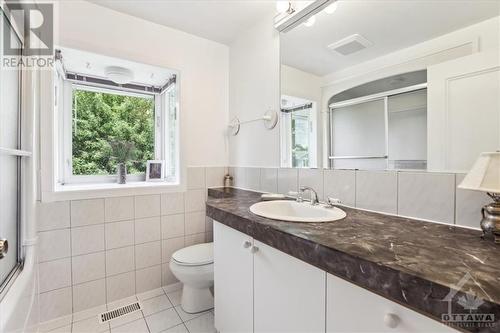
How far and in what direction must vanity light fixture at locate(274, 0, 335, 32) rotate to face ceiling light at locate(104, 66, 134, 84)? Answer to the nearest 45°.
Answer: approximately 45° to its right

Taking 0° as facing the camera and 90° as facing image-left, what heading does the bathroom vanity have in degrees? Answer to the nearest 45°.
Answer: approximately 45°
